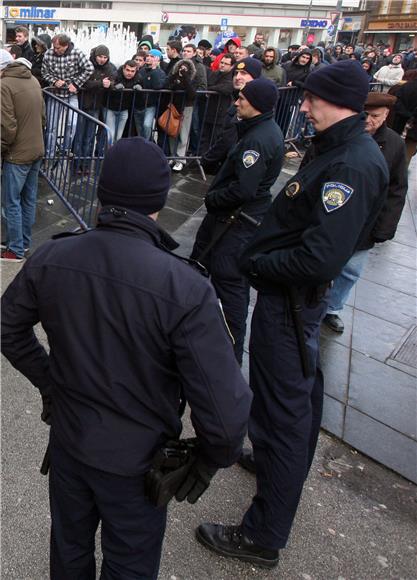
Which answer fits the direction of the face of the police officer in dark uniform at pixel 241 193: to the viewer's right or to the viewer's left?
to the viewer's left

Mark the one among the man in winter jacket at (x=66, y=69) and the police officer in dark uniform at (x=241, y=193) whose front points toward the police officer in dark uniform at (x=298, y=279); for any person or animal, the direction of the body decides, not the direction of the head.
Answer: the man in winter jacket

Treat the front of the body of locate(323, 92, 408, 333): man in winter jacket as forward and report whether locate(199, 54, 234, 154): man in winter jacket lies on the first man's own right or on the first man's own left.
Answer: on the first man's own right

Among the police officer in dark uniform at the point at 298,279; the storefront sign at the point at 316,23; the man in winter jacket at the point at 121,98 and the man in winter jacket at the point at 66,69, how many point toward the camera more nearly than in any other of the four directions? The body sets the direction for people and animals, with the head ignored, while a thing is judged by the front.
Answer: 3

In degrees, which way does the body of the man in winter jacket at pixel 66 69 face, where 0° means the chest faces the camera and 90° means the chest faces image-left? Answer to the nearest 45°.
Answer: approximately 0°

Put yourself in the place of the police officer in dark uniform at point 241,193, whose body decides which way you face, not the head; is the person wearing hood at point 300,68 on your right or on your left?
on your right
